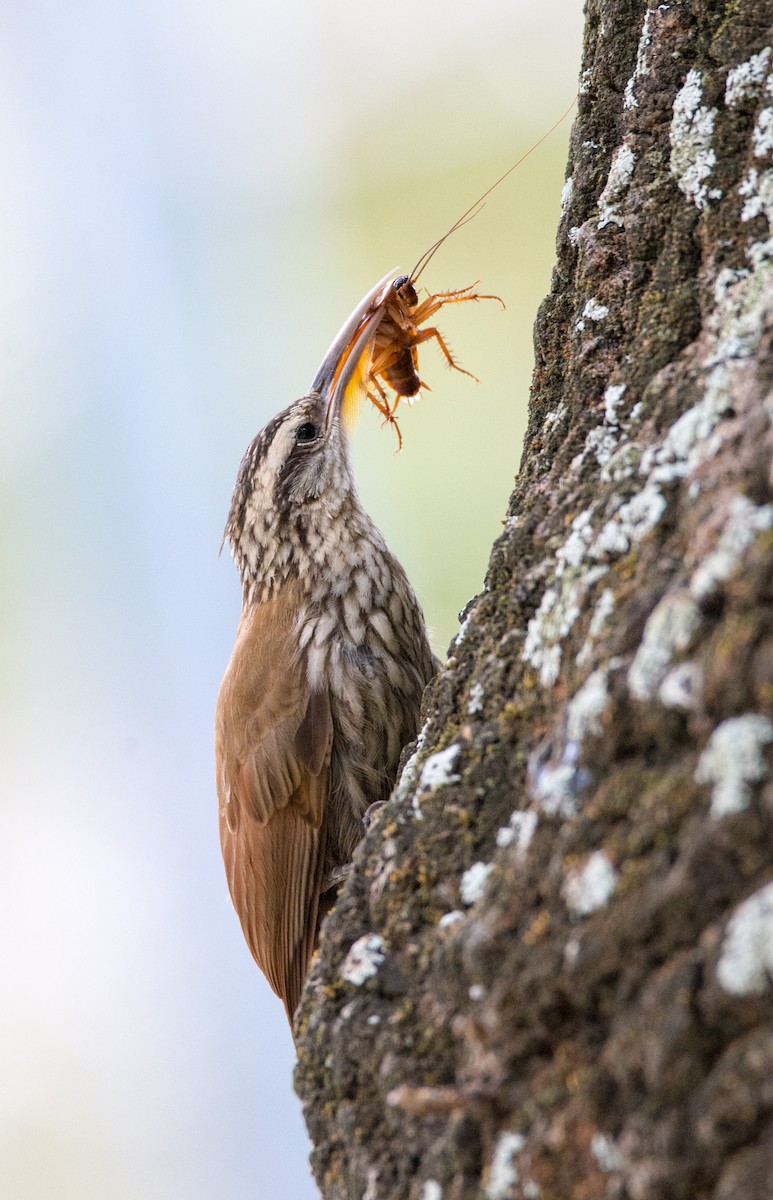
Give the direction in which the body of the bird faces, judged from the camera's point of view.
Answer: to the viewer's right
